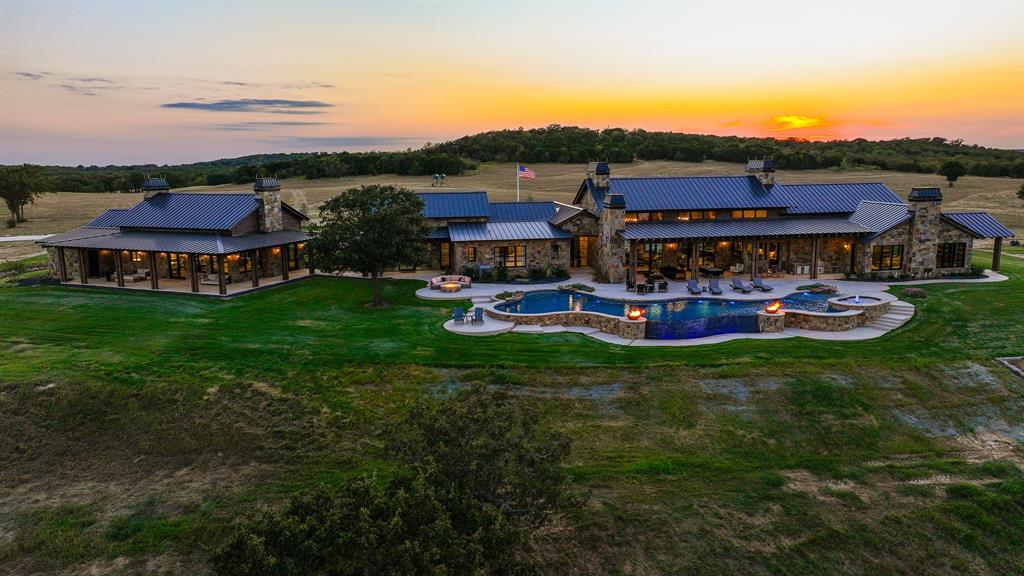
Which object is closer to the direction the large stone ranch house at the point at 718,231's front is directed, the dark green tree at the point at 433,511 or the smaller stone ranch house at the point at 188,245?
the dark green tree

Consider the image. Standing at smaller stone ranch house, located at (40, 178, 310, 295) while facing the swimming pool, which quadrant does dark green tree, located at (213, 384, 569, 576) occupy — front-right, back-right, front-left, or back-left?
front-right

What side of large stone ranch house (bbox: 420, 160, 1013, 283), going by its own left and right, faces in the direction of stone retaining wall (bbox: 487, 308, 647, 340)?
front

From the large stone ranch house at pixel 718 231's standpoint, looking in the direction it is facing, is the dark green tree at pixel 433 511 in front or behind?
in front

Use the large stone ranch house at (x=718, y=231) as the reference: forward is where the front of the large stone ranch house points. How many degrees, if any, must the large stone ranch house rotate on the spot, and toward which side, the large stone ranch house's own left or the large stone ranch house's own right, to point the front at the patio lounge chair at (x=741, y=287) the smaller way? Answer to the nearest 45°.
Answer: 0° — it already faces it

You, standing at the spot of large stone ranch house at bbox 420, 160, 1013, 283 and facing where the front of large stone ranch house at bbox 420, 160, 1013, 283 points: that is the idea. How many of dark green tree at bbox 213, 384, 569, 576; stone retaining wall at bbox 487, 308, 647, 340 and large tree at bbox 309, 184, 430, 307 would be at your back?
0

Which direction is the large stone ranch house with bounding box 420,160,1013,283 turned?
toward the camera

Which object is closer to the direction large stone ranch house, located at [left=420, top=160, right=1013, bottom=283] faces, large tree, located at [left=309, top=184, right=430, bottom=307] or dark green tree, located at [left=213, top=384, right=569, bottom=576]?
the dark green tree

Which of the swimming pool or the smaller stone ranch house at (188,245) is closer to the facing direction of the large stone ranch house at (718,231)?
the swimming pool

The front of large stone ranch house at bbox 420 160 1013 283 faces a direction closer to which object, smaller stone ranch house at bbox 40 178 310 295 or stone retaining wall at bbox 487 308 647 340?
the stone retaining wall

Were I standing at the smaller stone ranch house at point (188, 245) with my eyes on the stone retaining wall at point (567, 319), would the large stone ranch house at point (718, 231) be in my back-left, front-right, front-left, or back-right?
front-left

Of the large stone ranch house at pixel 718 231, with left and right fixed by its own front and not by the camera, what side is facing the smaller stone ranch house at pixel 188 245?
right

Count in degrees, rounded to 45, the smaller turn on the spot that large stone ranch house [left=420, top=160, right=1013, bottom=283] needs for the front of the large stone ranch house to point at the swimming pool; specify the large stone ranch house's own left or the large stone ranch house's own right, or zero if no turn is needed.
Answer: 0° — it already faces it
